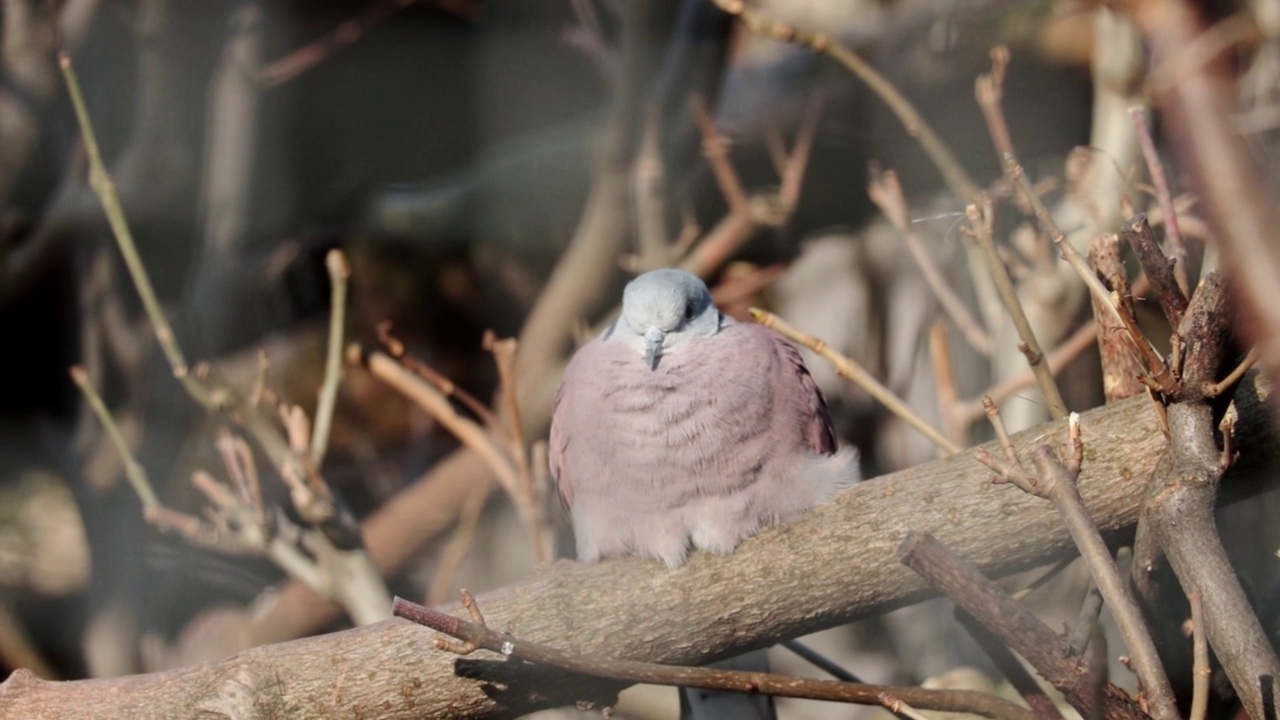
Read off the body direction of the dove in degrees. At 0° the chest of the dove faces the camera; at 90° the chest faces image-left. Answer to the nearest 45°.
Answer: approximately 0°
